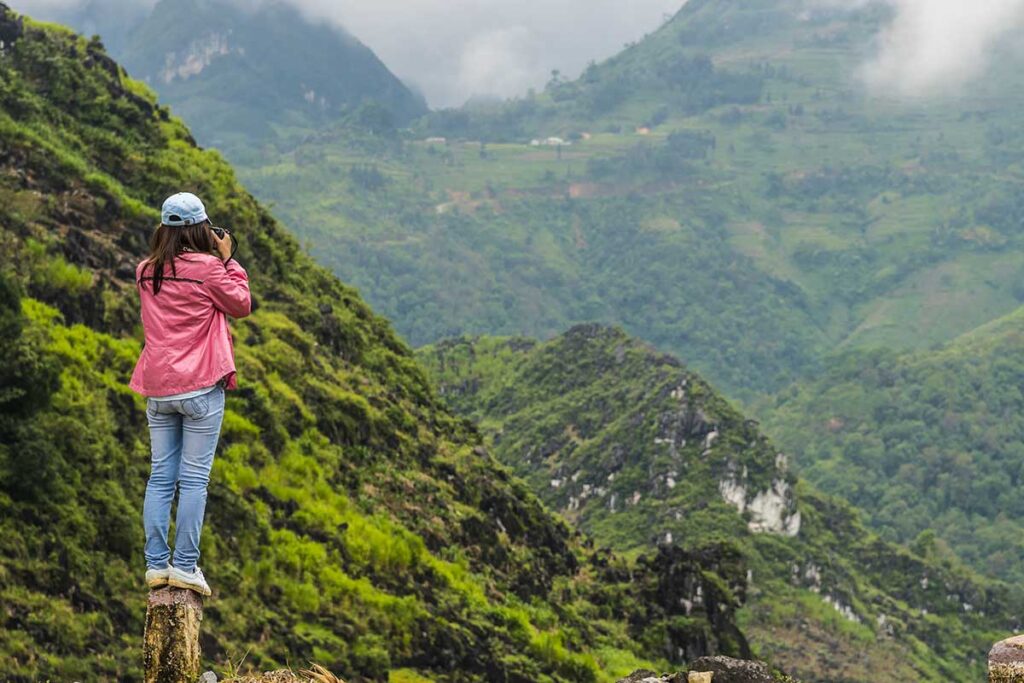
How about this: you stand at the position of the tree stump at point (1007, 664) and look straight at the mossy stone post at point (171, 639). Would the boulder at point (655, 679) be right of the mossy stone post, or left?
right

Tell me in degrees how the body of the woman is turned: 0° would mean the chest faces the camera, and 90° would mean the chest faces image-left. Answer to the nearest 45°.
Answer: approximately 225°

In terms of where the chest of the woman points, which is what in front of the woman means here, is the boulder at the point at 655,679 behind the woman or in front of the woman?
in front

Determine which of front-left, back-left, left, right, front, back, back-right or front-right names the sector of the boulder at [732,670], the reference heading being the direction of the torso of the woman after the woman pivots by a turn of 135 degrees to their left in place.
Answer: back
